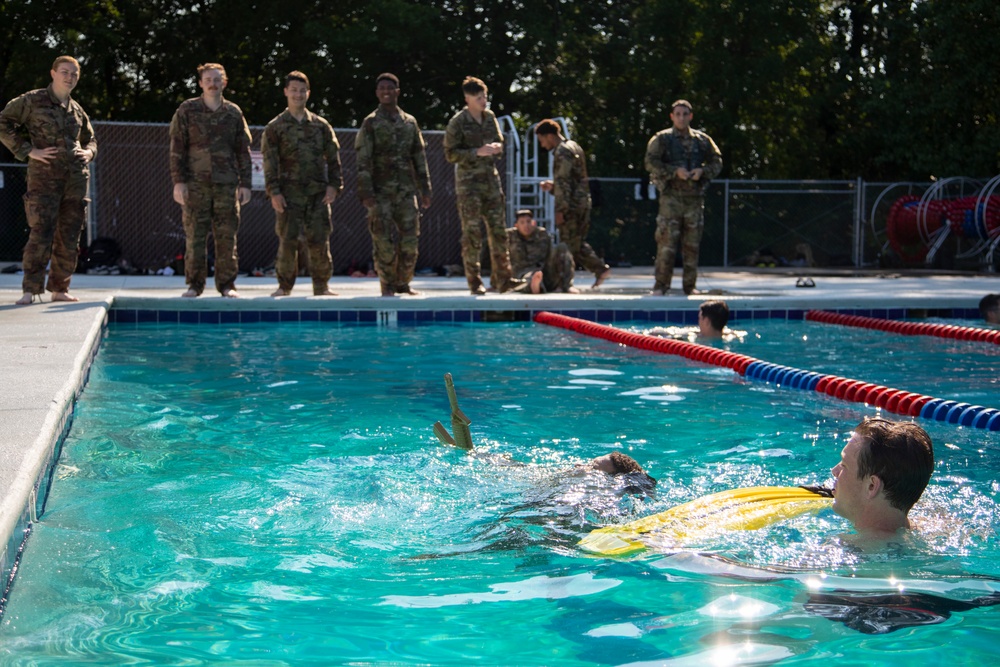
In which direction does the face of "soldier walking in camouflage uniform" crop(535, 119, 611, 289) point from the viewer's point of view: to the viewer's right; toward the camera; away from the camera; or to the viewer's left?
to the viewer's left

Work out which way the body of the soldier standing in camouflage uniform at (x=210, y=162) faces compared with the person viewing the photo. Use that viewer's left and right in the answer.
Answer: facing the viewer

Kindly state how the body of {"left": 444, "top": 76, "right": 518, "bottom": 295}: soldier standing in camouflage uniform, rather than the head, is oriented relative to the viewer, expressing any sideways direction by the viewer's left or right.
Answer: facing the viewer and to the right of the viewer

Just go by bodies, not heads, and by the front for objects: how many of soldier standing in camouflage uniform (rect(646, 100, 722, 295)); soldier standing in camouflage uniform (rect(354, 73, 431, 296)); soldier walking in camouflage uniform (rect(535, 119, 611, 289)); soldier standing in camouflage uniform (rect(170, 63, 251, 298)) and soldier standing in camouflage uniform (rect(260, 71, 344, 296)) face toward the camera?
4

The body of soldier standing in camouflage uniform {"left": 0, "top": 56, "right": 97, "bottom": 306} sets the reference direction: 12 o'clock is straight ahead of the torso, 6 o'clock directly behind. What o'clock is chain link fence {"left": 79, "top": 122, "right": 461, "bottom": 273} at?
The chain link fence is roughly at 8 o'clock from the soldier standing in camouflage uniform.

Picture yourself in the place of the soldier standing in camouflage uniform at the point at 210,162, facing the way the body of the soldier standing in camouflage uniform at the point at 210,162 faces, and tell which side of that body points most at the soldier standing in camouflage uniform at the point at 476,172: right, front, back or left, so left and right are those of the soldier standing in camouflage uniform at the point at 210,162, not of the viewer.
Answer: left

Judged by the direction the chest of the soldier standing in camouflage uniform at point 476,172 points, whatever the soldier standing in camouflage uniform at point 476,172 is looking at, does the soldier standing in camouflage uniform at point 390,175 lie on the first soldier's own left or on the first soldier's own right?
on the first soldier's own right

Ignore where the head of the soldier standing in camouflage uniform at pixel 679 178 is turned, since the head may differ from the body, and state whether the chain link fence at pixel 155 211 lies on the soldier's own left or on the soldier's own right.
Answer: on the soldier's own right

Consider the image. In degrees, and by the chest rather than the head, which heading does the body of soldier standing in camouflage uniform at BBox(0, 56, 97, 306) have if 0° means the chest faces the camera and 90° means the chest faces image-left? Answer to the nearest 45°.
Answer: approximately 315°

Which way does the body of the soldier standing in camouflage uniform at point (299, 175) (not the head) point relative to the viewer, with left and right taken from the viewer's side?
facing the viewer

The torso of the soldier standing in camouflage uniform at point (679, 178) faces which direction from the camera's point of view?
toward the camera

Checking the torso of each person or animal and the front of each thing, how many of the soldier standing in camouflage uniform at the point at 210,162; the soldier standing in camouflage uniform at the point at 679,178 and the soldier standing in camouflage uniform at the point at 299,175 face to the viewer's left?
0

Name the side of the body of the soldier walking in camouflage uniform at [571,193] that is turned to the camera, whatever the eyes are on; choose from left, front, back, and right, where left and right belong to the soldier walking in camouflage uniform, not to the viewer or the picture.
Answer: left
